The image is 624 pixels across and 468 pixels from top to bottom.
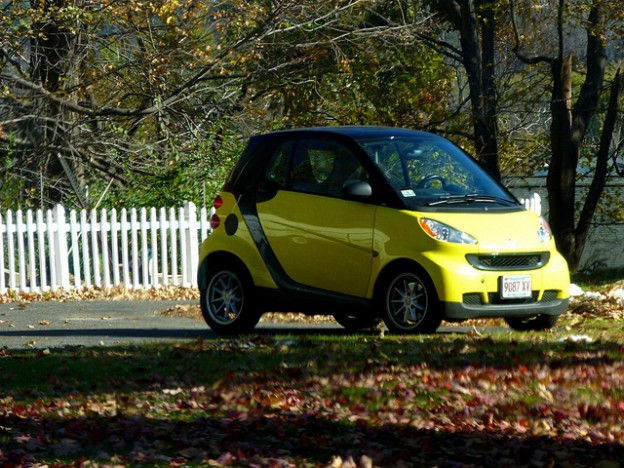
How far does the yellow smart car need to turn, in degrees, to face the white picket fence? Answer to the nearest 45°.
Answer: approximately 180°

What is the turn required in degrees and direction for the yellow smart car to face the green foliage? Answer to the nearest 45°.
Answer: approximately 135° to its left

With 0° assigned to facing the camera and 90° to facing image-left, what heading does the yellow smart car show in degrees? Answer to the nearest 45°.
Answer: approximately 315°
